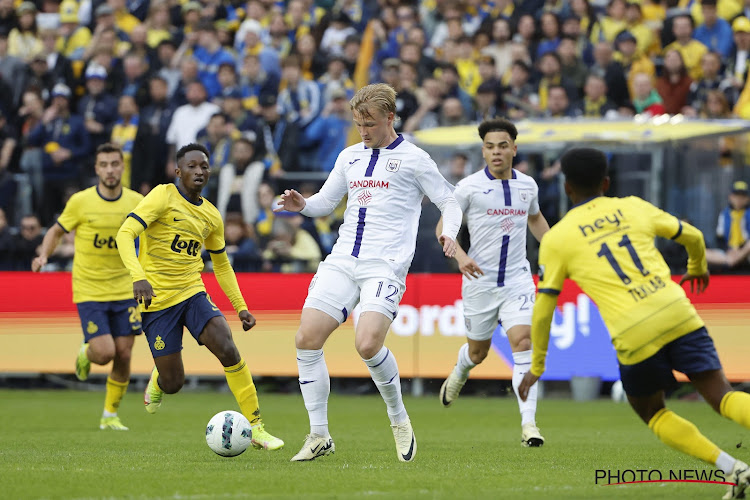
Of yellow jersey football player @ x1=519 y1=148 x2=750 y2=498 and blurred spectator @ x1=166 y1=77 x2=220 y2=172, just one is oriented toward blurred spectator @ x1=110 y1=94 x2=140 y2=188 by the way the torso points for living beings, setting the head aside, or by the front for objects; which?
the yellow jersey football player

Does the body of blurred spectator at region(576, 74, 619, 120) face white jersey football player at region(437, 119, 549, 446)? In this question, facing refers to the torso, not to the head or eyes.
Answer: yes

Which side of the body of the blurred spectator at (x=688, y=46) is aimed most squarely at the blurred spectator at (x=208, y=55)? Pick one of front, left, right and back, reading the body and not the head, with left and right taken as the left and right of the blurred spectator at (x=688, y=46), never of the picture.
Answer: right

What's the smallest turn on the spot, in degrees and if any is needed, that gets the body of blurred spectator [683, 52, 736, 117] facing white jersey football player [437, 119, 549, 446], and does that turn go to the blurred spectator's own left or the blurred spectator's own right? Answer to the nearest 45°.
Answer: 0° — they already face them

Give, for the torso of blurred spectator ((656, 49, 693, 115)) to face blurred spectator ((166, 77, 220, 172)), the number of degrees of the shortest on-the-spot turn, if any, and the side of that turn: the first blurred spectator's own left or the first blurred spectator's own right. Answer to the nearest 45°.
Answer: approximately 90° to the first blurred spectator's own right

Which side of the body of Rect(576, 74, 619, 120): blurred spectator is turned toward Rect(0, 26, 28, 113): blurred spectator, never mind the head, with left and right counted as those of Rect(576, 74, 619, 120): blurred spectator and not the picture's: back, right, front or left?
right

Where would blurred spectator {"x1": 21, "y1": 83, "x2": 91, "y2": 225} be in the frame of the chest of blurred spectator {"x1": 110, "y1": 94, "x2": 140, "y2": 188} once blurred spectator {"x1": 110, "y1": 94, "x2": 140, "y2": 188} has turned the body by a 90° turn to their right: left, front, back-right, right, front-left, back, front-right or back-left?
front

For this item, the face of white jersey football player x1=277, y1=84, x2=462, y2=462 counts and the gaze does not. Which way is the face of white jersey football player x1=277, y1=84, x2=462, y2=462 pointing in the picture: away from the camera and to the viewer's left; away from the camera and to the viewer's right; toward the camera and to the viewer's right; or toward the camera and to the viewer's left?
toward the camera and to the viewer's left

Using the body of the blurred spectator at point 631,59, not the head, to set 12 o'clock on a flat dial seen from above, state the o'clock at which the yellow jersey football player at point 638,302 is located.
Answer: The yellow jersey football player is roughly at 12 o'clock from the blurred spectator.

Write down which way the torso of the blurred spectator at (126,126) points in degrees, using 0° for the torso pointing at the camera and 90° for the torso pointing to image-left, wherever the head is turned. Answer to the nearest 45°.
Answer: approximately 0°
